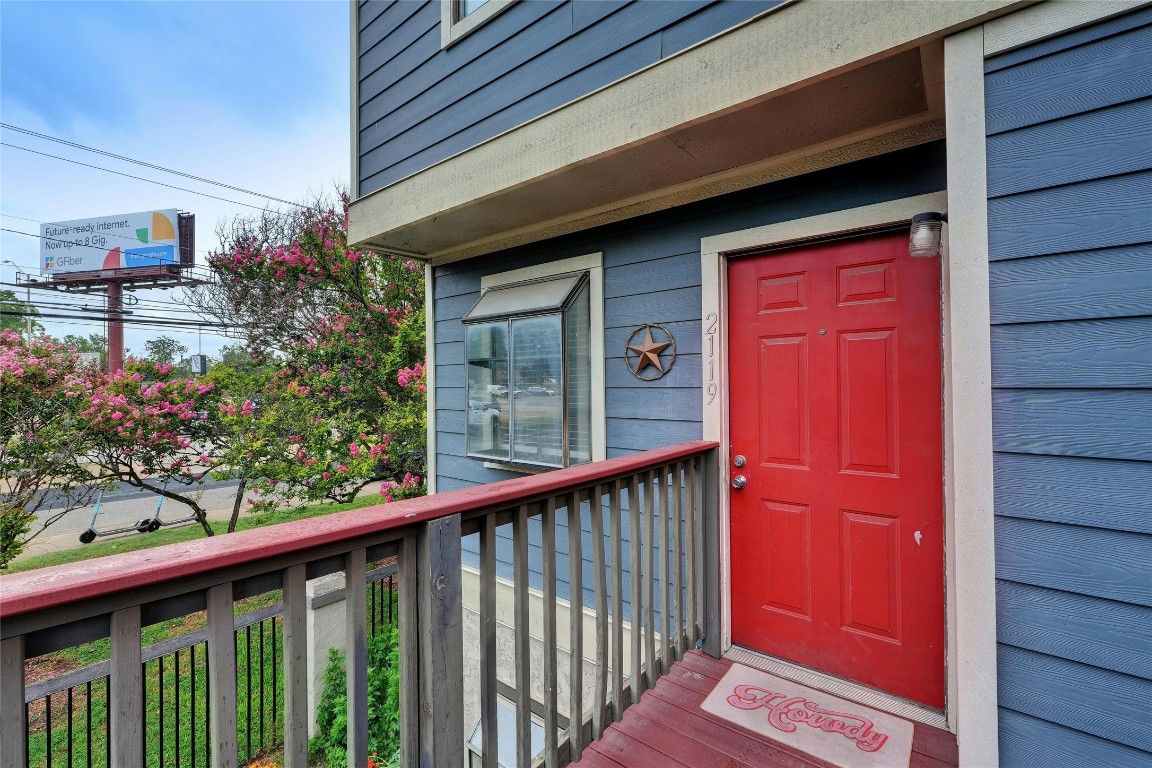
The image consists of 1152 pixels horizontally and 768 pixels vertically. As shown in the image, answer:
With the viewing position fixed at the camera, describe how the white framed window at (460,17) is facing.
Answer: facing the viewer and to the left of the viewer

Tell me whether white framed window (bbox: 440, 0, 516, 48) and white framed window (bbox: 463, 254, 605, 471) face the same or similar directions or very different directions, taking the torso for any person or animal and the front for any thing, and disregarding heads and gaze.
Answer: same or similar directions

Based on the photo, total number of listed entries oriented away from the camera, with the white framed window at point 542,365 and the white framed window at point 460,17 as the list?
0

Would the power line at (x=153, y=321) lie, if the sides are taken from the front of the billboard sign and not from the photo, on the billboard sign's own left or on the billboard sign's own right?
on the billboard sign's own left

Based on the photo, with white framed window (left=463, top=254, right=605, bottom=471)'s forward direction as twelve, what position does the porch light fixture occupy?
The porch light fixture is roughly at 9 o'clock from the white framed window.

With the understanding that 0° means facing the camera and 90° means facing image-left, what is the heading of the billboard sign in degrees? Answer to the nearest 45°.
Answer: approximately 45°

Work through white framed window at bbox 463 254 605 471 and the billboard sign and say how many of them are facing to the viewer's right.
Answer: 0

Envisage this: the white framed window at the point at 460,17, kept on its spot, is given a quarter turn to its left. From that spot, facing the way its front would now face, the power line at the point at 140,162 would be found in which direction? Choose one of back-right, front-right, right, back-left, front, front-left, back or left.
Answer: back

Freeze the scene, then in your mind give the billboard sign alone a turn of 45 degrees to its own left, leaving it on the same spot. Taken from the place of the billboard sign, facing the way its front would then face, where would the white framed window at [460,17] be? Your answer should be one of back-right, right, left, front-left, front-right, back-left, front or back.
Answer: front

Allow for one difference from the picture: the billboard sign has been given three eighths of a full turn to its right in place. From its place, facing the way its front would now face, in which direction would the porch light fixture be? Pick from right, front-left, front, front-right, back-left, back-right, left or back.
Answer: back

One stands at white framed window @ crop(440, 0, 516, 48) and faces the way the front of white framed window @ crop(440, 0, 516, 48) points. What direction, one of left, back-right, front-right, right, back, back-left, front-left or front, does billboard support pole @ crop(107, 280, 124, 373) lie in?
right

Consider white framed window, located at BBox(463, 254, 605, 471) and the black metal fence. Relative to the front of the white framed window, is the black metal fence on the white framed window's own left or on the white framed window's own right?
on the white framed window's own right
